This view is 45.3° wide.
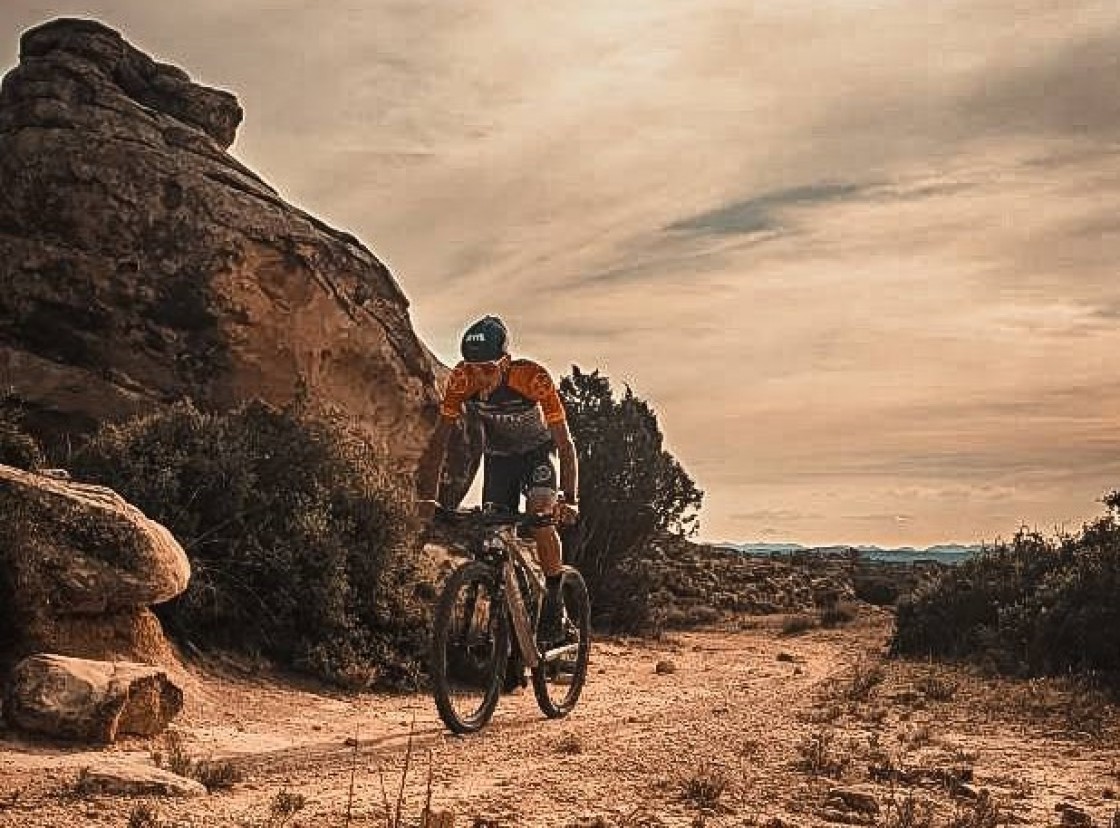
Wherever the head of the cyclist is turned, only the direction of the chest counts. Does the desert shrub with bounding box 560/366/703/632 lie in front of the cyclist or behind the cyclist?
behind

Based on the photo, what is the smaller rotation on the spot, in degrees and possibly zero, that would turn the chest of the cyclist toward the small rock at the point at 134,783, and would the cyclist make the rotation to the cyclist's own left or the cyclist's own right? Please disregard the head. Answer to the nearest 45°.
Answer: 0° — they already face it

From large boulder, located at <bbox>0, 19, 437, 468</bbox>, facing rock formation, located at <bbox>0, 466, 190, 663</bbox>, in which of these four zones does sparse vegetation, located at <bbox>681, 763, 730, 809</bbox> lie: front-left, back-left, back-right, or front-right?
front-left

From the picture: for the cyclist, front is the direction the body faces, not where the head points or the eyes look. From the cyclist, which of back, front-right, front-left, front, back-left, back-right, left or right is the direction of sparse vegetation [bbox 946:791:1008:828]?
left

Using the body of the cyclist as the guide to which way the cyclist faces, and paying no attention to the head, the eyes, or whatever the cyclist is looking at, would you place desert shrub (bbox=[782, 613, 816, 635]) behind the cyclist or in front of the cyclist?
behind

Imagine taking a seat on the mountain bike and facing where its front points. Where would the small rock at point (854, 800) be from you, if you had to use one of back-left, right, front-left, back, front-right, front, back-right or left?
left

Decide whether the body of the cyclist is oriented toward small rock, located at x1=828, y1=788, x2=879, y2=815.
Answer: no

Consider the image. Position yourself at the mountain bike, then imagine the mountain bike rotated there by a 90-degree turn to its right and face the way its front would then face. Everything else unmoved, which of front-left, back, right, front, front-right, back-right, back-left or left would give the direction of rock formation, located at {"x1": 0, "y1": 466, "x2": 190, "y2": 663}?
front-left

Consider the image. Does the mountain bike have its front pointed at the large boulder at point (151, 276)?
no

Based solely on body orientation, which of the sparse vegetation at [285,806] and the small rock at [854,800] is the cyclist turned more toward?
the sparse vegetation

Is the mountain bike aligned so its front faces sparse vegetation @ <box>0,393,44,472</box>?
no

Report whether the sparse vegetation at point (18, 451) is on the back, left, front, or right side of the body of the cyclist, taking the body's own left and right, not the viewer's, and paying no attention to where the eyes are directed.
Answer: right

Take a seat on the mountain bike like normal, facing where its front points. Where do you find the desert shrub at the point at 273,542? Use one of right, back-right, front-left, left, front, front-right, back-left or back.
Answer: right

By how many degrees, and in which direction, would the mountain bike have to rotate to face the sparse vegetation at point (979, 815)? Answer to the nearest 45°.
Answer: approximately 90° to its left

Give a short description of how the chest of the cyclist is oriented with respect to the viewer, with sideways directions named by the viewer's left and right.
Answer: facing the viewer and to the left of the viewer
